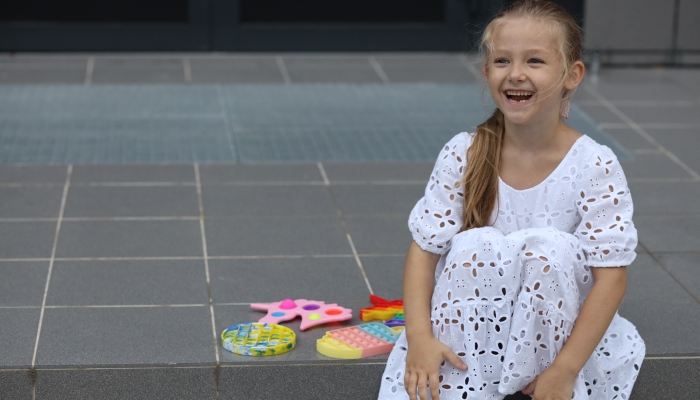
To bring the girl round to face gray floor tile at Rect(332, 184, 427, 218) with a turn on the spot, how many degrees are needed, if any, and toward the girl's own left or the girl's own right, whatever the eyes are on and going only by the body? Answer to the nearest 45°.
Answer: approximately 180°

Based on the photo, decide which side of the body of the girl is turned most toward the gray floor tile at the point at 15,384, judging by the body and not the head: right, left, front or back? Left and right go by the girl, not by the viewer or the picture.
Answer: right

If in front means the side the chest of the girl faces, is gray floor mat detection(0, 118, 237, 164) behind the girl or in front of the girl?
behind

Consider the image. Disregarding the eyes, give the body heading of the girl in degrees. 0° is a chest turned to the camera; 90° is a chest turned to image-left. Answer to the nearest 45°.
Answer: approximately 0°
